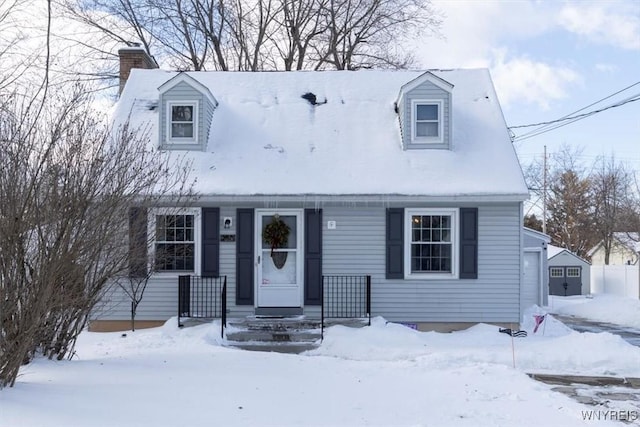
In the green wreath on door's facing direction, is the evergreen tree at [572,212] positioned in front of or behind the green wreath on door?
behind

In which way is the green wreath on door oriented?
toward the camera

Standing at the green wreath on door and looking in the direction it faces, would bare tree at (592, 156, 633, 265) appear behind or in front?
behind

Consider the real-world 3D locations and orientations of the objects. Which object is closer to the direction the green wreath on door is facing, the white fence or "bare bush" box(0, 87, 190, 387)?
the bare bush

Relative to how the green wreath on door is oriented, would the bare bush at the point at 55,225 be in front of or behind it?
in front

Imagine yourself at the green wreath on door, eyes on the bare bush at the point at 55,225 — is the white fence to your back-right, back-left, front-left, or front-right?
back-left
